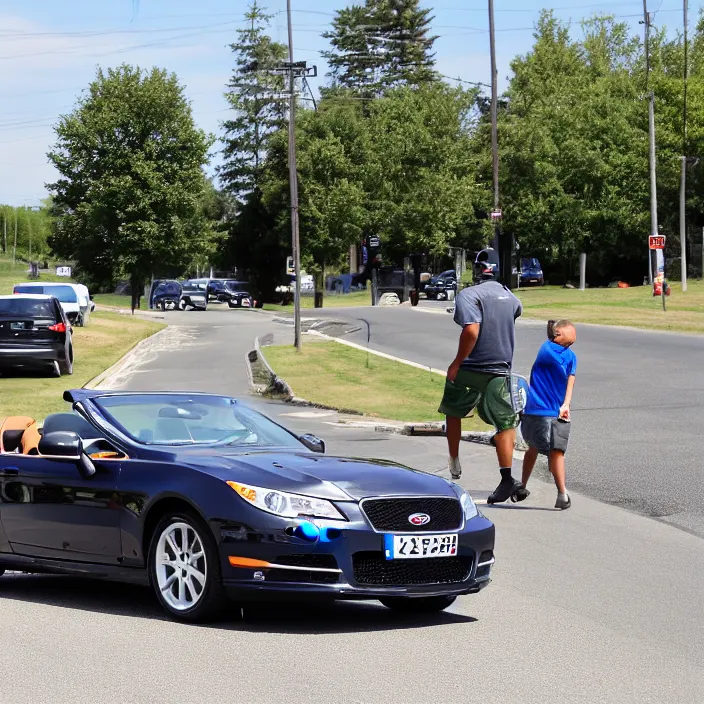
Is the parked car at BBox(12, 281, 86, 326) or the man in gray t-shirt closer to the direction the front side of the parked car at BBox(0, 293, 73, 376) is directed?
the parked car

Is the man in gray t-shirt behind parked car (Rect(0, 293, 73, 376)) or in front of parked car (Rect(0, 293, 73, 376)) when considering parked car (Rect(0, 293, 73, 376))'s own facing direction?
behind

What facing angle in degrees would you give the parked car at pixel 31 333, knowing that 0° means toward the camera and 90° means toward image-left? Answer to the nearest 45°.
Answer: approximately 180°

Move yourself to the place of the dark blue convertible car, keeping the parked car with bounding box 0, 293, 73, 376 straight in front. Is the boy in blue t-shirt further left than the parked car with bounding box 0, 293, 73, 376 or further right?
right

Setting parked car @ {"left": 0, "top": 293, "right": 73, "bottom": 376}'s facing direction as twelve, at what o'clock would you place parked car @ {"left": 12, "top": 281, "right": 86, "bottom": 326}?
parked car @ {"left": 12, "top": 281, "right": 86, "bottom": 326} is roughly at 12 o'clock from parked car @ {"left": 0, "top": 293, "right": 73, "bottom": 376}.

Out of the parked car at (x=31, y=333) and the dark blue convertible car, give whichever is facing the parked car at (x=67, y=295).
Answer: the parked car at (x=31, y=333)

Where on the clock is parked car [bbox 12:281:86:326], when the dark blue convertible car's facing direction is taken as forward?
The parked car is roughly at 7 o'clock from the dark blue convertible car.

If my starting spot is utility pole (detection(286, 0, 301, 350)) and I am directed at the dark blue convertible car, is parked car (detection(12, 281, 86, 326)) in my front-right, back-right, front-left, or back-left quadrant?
back-right

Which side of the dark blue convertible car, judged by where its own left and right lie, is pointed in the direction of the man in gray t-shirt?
left

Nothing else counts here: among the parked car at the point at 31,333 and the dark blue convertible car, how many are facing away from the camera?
1

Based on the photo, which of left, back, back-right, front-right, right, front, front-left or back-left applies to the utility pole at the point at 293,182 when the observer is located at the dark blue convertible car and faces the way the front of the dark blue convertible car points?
back-left

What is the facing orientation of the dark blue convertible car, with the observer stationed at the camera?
facing the viewer and to the right of the viewer

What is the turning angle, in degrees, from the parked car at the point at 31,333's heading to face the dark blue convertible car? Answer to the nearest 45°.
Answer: approximately 180°

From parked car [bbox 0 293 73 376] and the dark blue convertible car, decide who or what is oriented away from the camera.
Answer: the parked car

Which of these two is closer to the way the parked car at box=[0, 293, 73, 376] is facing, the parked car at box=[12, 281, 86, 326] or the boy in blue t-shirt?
the parked car
